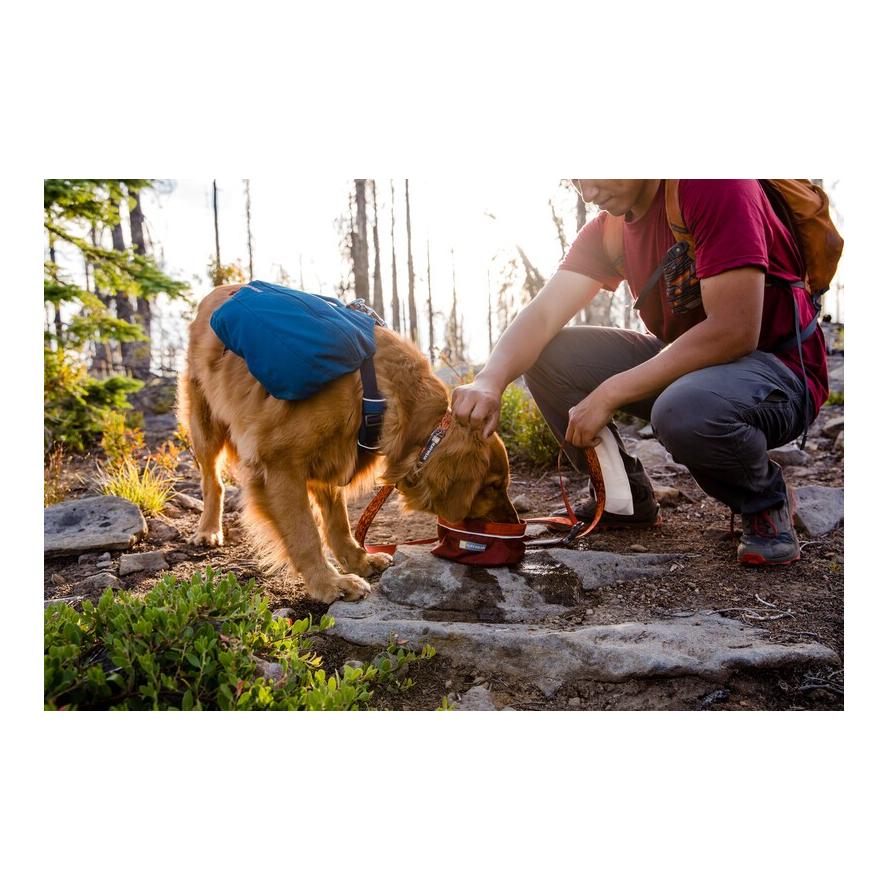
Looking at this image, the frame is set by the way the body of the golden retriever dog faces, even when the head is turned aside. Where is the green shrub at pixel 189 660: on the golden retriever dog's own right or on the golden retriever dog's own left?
on the golden retriever dog's own right

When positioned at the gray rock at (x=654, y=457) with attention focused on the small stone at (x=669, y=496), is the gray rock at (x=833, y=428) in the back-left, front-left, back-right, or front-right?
back-left

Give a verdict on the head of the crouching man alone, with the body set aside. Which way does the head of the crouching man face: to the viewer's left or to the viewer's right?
to the viewer's left

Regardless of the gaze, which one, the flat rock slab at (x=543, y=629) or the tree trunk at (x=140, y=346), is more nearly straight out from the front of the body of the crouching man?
the flat rock slab

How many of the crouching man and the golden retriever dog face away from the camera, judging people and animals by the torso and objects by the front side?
0

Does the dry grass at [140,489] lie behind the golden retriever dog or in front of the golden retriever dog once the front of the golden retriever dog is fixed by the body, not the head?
behind

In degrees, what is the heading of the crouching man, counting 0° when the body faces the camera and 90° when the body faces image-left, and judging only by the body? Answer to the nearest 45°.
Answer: approximately 45°

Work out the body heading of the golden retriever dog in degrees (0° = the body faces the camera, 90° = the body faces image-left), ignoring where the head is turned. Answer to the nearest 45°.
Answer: approximately 315°
